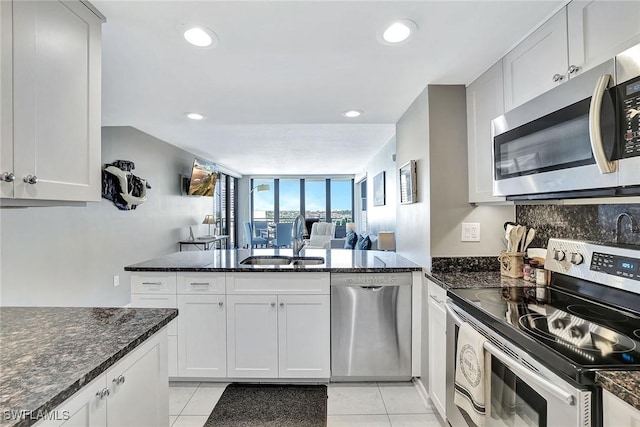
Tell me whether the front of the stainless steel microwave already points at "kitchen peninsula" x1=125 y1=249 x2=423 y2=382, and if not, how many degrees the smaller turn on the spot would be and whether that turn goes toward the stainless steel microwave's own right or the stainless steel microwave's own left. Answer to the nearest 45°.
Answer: approximately 45° to the stainless steel microwave's own right

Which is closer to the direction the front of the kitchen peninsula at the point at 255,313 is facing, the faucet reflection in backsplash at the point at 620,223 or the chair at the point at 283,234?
the faucet reflection in backsplash

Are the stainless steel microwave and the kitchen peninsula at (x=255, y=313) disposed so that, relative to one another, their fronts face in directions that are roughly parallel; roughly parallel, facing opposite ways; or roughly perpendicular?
roughly perpendicular

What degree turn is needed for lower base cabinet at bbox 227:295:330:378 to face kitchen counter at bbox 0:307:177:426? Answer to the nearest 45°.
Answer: approximately 45° to its right

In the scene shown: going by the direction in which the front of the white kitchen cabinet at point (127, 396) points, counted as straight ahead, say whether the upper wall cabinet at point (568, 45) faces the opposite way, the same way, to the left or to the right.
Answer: the opposite way

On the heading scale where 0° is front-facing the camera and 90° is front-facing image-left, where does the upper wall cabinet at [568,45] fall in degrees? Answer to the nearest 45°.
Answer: approximately 45°

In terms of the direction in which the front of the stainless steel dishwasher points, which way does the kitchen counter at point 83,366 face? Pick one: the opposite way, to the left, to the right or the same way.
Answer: to the left

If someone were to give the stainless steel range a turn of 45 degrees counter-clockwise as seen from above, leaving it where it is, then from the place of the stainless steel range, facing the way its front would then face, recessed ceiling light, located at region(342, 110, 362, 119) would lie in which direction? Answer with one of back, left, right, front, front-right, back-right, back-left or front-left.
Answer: back-right

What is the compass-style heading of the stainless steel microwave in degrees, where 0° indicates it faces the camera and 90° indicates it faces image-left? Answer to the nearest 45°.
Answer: approximately 45°
